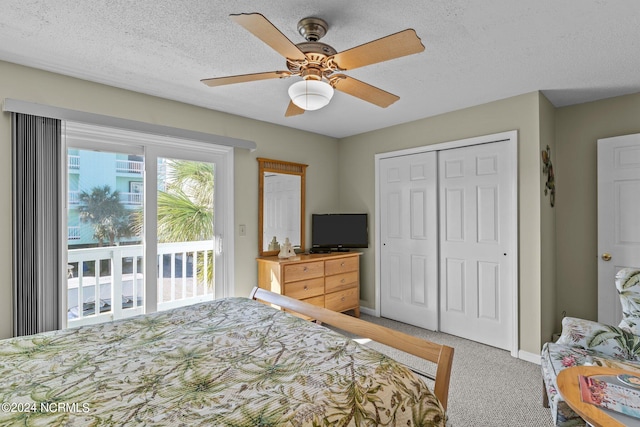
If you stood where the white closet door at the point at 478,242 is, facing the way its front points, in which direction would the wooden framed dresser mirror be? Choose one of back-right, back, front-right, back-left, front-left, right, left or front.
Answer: front-right

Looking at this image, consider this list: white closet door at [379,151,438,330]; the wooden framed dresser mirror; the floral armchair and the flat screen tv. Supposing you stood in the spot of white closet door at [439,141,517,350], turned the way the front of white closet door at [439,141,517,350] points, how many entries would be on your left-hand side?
1

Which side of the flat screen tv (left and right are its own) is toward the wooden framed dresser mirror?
right

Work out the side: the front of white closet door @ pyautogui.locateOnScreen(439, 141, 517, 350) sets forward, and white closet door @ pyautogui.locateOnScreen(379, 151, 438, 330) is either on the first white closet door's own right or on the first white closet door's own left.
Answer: on the first white closet door's own right

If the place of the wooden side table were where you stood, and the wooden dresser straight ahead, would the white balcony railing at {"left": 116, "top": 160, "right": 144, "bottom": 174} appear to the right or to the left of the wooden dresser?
left

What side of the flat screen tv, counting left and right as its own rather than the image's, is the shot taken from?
front

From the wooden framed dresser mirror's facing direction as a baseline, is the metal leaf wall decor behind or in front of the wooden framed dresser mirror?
in front

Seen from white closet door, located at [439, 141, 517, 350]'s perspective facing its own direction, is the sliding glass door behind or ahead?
ahead

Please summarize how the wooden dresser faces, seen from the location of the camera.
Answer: facing the viewer and to the right of the viewer

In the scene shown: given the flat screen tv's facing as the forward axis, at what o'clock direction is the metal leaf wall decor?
The metal leaf wall decor is roughly at 10 o'clock from the flat screen tv.

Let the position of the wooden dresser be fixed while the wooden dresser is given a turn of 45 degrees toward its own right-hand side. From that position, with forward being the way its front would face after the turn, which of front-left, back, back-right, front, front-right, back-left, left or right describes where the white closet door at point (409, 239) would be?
left
